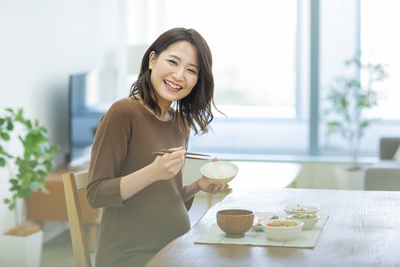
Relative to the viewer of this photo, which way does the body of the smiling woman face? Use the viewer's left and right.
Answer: facing the viewer and to the right of the viewer

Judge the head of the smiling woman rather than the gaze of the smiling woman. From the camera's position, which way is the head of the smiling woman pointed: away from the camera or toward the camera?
toward the camera

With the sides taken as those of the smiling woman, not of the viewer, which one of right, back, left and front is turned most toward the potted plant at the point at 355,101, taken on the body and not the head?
left
